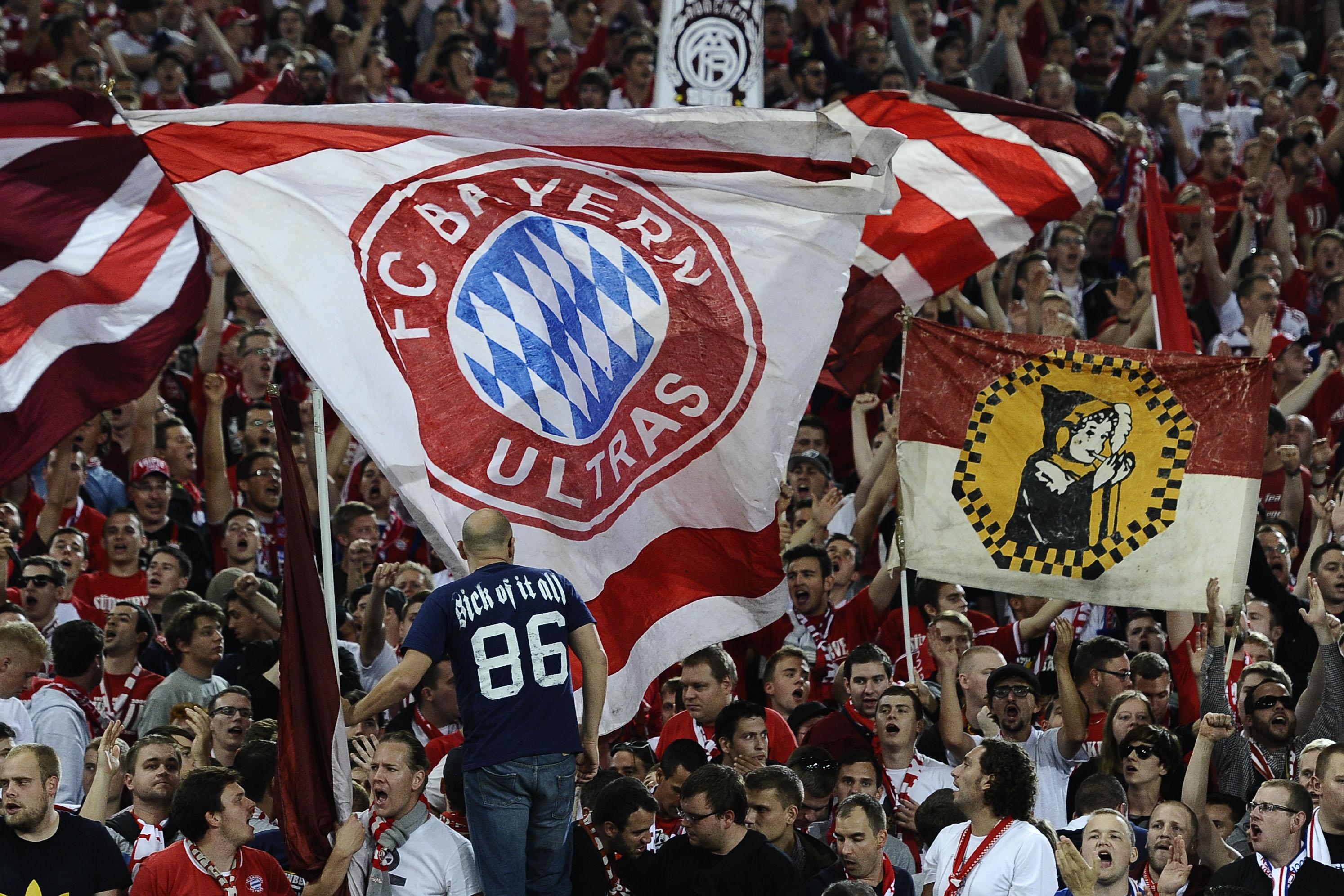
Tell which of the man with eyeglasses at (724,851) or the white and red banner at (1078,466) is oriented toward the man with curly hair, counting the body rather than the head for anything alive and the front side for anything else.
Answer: the white and red banner

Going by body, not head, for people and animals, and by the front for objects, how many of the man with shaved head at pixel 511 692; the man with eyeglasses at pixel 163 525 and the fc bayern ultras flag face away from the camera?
1

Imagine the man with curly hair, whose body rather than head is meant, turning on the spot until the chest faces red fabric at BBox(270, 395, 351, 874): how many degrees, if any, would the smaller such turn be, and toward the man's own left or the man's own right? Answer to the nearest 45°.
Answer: approximately 45° to the man's own right

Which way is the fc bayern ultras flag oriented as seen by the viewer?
toward the camera

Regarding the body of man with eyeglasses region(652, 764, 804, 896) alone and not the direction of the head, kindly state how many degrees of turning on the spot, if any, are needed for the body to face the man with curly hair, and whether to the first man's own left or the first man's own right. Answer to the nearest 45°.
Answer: approximately 135° to the first man's own left

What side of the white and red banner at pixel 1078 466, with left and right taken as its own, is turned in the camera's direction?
front

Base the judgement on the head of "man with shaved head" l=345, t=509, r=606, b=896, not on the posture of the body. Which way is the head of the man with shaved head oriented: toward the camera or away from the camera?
away from the camera

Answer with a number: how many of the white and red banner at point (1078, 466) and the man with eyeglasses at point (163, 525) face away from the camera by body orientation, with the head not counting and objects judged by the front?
0

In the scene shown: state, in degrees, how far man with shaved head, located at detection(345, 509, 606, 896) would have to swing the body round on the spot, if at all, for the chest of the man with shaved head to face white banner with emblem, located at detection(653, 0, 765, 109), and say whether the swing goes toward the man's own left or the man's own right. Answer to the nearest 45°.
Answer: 0° — they already face it

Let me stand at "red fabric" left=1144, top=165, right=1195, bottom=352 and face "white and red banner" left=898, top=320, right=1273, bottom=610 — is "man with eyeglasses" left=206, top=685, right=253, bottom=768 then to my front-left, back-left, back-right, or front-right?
front-right

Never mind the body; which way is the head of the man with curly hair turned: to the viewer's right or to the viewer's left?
to the viewer's left

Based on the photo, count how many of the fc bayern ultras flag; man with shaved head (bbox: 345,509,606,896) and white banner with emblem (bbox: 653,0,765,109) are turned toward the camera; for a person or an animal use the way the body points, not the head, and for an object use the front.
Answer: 2

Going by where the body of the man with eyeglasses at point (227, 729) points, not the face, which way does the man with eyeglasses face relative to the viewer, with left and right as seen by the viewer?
facing the viewer and to the right of the viewer

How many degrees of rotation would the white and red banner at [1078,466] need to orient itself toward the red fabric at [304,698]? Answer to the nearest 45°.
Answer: approximately 45° to its right

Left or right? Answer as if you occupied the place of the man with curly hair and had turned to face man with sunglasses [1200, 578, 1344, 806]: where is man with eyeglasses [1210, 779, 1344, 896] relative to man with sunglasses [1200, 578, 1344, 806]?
right

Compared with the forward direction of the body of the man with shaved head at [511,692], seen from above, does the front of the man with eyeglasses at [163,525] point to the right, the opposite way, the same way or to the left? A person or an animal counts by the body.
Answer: the opposite way

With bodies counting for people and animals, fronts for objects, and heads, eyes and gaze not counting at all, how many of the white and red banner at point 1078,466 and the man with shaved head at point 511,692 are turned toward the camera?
1

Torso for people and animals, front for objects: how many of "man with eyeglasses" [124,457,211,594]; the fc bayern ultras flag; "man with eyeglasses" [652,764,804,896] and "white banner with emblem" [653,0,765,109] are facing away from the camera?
0
